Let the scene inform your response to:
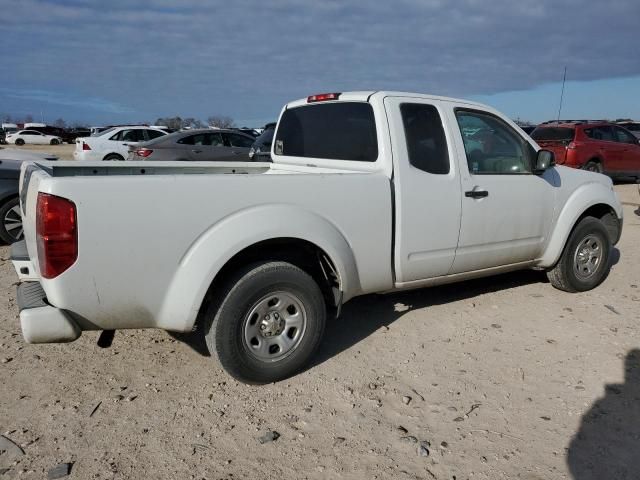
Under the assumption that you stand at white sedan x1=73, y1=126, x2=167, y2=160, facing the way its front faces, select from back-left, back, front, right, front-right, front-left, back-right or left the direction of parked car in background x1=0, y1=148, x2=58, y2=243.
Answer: back-right

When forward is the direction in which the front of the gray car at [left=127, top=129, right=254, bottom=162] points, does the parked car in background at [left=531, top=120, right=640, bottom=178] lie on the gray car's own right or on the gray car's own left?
on the gray car's own right

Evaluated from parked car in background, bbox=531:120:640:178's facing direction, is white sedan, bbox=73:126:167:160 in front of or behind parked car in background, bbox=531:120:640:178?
behind

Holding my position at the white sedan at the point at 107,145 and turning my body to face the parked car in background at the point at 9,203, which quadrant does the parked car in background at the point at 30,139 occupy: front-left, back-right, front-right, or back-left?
back-right

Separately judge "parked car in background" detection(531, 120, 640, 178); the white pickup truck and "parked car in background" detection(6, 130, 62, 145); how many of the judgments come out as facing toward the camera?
0

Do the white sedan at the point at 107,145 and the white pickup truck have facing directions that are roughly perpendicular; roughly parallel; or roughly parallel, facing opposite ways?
roughly parallel

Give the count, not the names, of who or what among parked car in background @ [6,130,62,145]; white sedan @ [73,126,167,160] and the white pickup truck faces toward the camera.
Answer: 0

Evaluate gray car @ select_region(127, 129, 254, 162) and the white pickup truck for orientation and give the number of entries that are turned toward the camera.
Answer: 0

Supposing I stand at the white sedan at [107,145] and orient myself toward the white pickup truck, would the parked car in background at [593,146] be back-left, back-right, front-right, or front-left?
front-left

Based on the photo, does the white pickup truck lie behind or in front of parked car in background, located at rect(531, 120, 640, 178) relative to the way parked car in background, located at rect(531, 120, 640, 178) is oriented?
behind

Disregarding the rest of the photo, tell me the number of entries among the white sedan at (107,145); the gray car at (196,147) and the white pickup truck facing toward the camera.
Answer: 0

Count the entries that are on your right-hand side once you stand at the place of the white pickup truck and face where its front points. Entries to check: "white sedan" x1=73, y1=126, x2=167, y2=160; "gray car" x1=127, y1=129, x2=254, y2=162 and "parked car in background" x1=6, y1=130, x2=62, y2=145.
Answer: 0

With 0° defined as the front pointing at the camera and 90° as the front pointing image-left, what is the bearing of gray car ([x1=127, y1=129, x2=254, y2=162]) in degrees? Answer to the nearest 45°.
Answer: approximately 225°

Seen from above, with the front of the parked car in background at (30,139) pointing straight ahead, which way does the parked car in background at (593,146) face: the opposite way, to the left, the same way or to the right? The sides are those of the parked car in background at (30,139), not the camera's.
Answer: the same way

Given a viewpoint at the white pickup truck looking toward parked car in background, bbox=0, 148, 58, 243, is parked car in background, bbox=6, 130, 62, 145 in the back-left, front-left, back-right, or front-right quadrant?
front-right

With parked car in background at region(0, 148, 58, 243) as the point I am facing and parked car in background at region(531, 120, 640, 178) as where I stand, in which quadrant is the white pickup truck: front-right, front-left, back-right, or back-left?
front-left
